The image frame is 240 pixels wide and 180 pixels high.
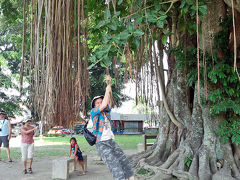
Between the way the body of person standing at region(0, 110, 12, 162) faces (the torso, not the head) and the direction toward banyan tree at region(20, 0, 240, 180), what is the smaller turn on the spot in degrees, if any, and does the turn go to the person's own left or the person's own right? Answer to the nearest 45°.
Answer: approximately 90° to the person's own left

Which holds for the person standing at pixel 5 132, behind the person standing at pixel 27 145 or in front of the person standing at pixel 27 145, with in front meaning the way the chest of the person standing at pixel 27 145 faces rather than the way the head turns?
behind

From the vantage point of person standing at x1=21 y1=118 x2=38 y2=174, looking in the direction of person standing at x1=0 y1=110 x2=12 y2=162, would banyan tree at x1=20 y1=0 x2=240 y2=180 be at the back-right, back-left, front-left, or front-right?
back-right

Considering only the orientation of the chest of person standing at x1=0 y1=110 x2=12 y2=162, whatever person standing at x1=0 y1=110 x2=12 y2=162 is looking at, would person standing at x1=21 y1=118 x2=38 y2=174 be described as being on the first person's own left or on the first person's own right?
on the first person's own left

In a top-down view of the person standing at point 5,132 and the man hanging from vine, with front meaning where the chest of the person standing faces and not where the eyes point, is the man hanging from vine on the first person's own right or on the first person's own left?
on the first person's own left
